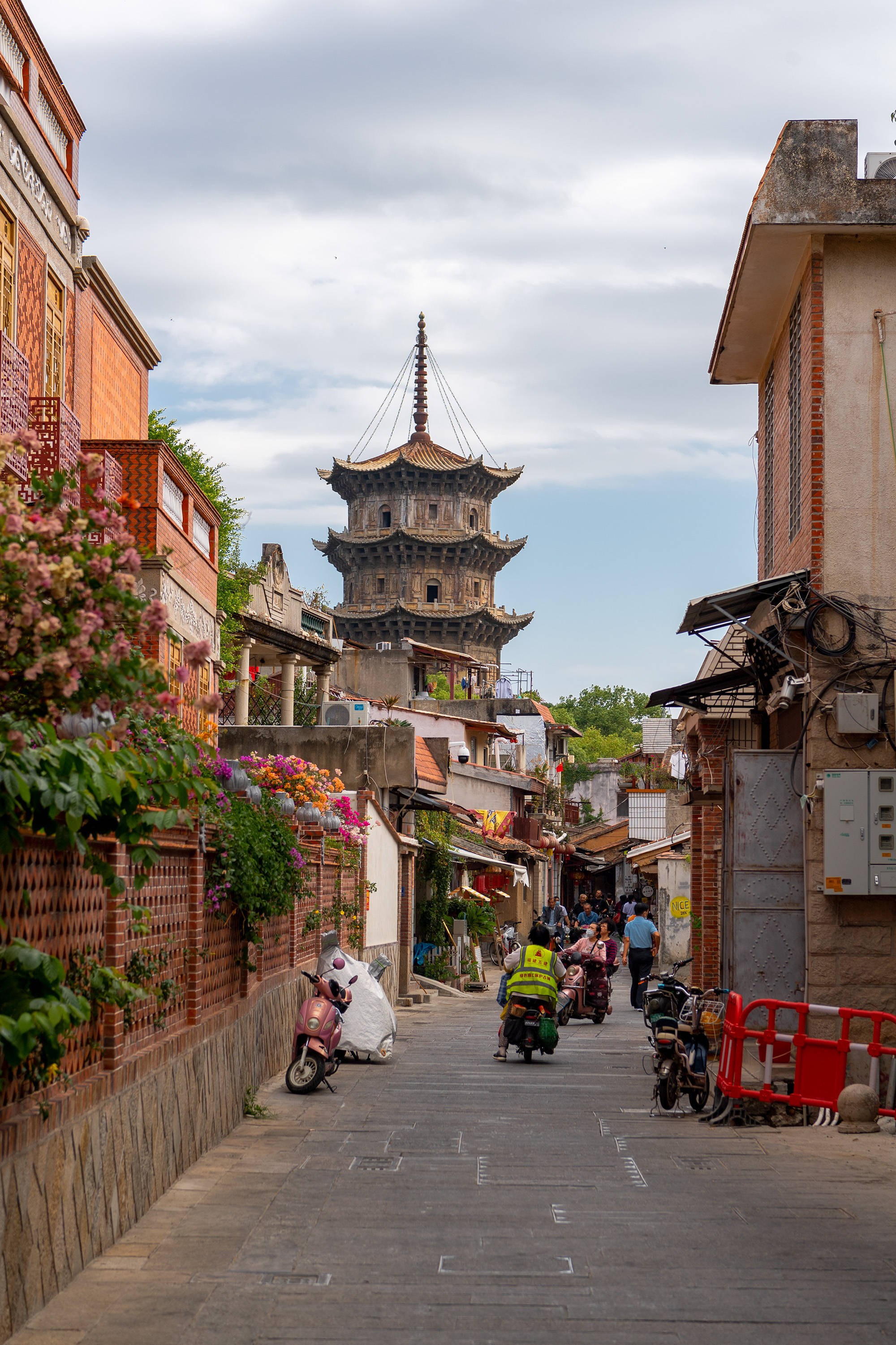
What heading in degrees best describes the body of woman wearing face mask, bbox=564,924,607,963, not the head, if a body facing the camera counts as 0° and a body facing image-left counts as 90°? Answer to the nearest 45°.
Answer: approximately 45°

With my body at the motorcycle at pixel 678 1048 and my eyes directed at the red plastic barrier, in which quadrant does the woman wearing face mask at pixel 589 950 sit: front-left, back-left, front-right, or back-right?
back-left

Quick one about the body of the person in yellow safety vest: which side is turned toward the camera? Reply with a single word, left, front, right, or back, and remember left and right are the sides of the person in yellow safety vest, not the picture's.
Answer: back

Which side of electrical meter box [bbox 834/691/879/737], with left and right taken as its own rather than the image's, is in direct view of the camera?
front

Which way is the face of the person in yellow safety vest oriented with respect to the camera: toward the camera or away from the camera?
away from the camera

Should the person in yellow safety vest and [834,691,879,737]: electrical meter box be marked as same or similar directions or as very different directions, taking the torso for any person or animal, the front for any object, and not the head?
very different directions

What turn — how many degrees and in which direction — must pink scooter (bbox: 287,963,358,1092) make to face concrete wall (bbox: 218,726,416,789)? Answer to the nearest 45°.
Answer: approximately 135° to its right

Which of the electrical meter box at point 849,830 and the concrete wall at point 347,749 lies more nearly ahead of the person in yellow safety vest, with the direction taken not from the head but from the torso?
the concrete wall
